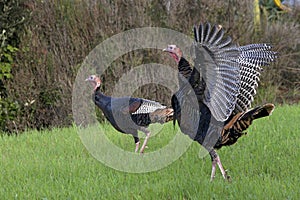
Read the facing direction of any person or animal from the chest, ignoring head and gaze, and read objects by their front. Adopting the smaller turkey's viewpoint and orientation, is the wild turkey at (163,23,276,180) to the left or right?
on its left

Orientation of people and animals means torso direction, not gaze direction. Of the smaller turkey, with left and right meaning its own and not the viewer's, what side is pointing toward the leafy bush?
right

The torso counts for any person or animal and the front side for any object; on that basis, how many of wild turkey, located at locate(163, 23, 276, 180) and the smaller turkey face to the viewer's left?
2

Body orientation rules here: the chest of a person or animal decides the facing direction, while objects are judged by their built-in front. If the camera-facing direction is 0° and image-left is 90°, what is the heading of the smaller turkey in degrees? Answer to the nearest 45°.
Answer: approximately 90°

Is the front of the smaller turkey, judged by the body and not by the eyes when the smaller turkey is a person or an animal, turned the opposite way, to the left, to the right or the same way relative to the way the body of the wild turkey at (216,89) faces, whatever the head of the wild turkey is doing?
the same way

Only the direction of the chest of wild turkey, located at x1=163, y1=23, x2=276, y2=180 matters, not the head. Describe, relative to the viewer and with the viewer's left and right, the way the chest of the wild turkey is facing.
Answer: facing to the left of the viewer
